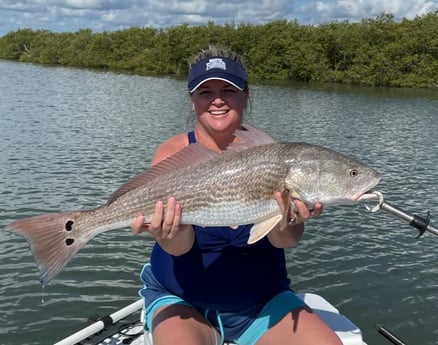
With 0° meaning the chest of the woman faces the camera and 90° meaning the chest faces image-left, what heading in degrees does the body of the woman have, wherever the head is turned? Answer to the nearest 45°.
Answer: approximately 0°
